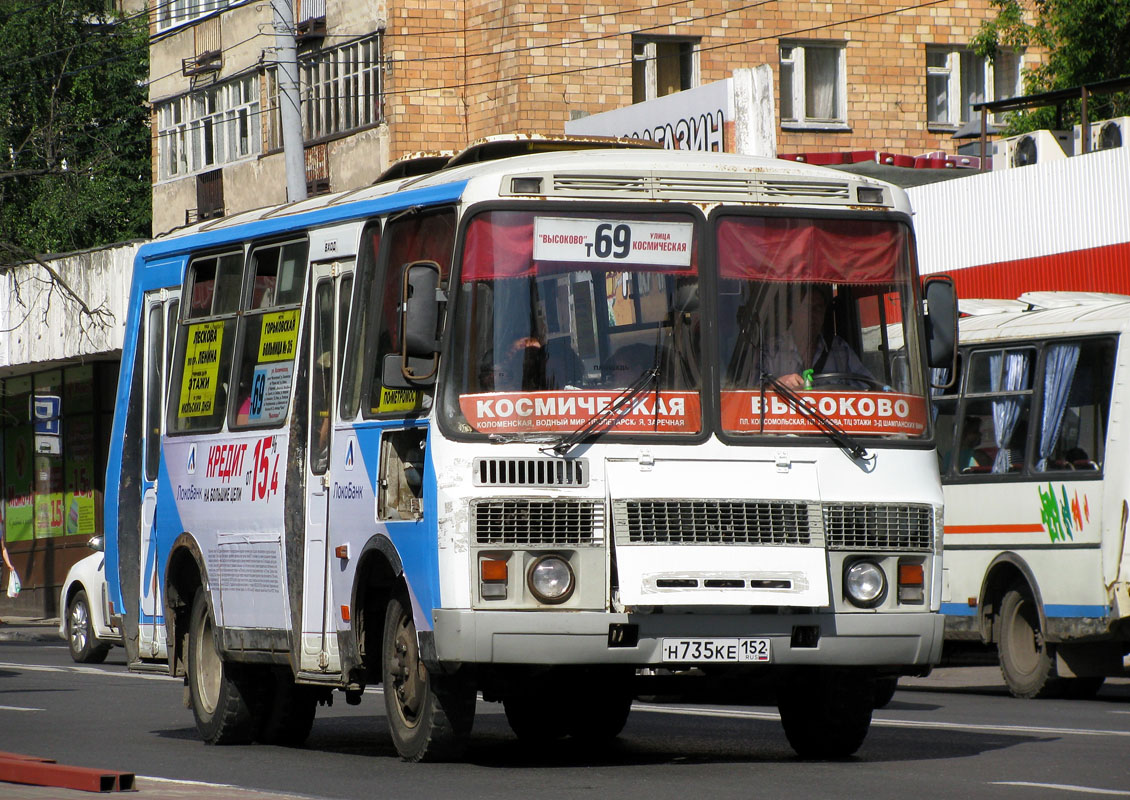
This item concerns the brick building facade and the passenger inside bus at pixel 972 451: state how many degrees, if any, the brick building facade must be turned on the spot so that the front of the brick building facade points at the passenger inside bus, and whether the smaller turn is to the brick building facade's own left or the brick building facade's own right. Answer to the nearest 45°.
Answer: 0° — it already faces them

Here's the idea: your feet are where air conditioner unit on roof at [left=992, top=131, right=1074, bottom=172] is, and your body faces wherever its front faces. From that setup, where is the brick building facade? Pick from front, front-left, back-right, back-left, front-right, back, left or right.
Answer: right

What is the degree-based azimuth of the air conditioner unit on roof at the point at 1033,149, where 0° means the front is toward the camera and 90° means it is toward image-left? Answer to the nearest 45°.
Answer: approximately 45°

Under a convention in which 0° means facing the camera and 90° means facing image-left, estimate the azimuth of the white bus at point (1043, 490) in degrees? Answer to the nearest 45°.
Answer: approximately 135°

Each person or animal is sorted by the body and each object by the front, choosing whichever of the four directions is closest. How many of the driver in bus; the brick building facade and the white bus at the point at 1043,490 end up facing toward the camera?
2

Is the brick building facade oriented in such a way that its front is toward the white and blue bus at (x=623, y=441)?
yes

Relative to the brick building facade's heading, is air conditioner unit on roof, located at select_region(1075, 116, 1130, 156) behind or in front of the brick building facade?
in front

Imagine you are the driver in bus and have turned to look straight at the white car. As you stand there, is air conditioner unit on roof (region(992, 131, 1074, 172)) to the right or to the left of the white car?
right

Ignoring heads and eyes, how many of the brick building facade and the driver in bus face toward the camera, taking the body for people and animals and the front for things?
2

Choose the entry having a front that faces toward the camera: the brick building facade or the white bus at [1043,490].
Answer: the brick building facade

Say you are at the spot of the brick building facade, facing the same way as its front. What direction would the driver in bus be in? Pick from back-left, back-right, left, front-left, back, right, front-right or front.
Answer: front

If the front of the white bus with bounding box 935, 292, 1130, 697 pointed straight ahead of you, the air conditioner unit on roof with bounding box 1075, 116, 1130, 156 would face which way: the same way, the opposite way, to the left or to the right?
to the left

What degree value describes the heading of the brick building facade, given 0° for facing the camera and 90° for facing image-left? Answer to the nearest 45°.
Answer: approximately 0°

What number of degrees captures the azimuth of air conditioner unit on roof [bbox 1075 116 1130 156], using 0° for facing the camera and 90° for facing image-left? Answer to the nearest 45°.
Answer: approximately 45°

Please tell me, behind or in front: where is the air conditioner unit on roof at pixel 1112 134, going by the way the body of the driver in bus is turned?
behind

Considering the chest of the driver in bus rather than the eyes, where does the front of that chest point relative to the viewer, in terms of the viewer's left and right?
facing the viewer

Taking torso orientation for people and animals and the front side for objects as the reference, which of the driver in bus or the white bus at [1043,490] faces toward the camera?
the driver in bus

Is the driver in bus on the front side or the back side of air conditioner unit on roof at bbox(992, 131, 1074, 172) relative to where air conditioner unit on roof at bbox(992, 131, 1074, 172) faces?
on the front side

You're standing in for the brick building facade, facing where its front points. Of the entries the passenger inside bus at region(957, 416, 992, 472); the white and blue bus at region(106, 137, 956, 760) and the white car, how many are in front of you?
3
